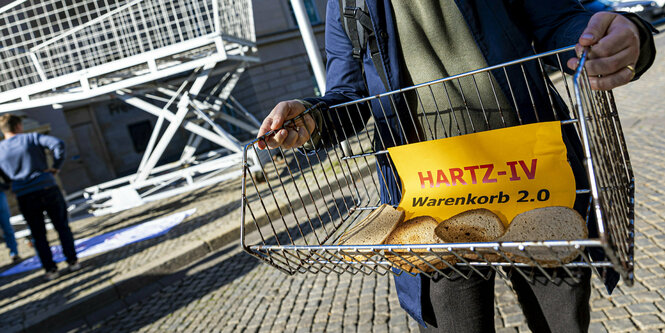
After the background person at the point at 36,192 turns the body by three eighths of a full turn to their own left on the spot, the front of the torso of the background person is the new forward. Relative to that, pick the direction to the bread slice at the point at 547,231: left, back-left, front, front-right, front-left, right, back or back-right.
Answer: front-left

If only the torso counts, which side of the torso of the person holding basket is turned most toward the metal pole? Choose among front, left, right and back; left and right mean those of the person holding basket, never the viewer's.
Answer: back

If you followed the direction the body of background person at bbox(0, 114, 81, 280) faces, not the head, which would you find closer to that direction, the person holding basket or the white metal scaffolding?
the white metal scaffolding

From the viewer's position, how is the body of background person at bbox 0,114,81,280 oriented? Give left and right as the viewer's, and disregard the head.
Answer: facing away from the viewer

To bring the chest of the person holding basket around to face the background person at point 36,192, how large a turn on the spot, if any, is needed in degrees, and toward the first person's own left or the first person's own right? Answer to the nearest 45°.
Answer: approximately 135° to the first person's own right

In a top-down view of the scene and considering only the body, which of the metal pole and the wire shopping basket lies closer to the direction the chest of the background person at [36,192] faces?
the metal pole

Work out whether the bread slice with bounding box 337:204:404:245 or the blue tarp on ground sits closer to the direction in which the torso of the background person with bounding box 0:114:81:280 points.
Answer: the blue tarp on ground

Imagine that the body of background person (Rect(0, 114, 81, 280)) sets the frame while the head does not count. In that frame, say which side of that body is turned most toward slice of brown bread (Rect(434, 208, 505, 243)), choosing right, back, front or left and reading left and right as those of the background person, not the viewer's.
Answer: back

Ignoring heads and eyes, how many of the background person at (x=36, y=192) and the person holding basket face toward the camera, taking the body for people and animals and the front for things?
1
